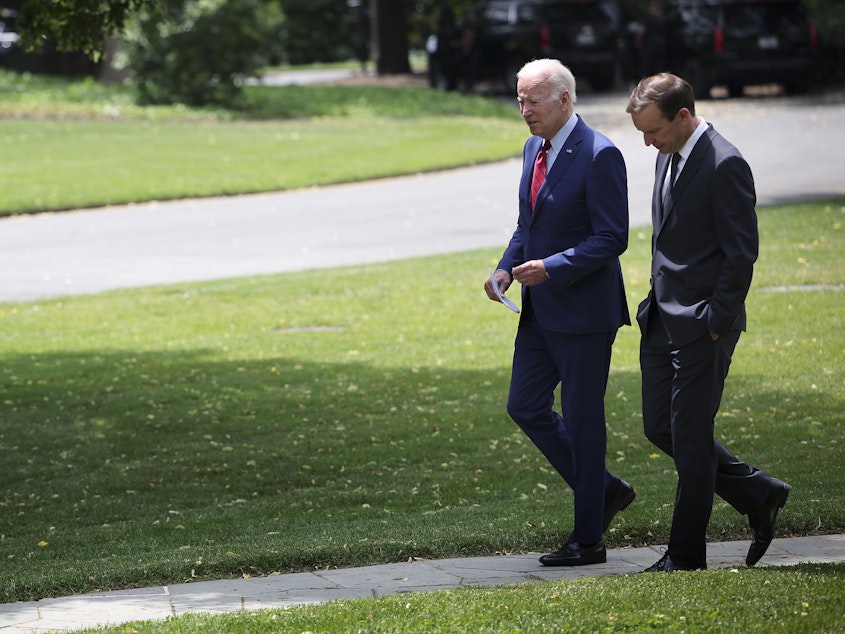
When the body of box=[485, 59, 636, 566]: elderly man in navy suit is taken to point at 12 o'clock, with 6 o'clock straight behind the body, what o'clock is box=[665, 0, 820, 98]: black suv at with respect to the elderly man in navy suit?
The black suv is roughly at 5 o'clock from the elderly man in navy suit.

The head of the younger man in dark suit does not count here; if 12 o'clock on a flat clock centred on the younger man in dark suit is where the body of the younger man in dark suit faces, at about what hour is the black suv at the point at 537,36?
The black suv is roughly at 4 o'clock from the younger man in dark suit.

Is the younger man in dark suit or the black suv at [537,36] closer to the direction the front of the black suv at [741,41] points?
the black suv

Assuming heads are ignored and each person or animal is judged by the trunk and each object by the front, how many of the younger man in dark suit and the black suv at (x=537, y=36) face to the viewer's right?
0

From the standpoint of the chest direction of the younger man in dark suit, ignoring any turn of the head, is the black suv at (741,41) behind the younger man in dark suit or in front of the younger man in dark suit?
behind

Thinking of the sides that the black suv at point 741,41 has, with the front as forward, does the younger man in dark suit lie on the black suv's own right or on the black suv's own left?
on the black suv's own left

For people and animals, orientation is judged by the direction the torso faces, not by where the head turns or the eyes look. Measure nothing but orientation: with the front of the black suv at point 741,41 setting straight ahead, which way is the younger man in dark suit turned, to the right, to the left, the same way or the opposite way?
to the left

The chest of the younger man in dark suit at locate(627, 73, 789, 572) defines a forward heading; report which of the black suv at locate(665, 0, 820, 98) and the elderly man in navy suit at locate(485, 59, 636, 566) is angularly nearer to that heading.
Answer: the elderly man in navy suit

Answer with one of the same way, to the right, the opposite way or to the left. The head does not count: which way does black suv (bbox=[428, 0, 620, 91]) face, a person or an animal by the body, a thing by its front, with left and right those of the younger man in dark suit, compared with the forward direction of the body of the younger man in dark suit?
to the right

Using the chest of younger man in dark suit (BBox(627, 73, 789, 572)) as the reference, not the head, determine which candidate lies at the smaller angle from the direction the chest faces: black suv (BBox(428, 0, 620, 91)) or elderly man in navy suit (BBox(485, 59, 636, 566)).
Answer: the elderly man in navy suit

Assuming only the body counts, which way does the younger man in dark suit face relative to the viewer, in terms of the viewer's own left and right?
facing the viewer and to the left of the viewer

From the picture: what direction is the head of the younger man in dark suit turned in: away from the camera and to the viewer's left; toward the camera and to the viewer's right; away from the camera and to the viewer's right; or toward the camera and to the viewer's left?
toward the camera and to the viewer's left

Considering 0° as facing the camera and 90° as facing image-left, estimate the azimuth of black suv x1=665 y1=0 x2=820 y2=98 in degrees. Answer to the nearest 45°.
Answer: approximately 135°
